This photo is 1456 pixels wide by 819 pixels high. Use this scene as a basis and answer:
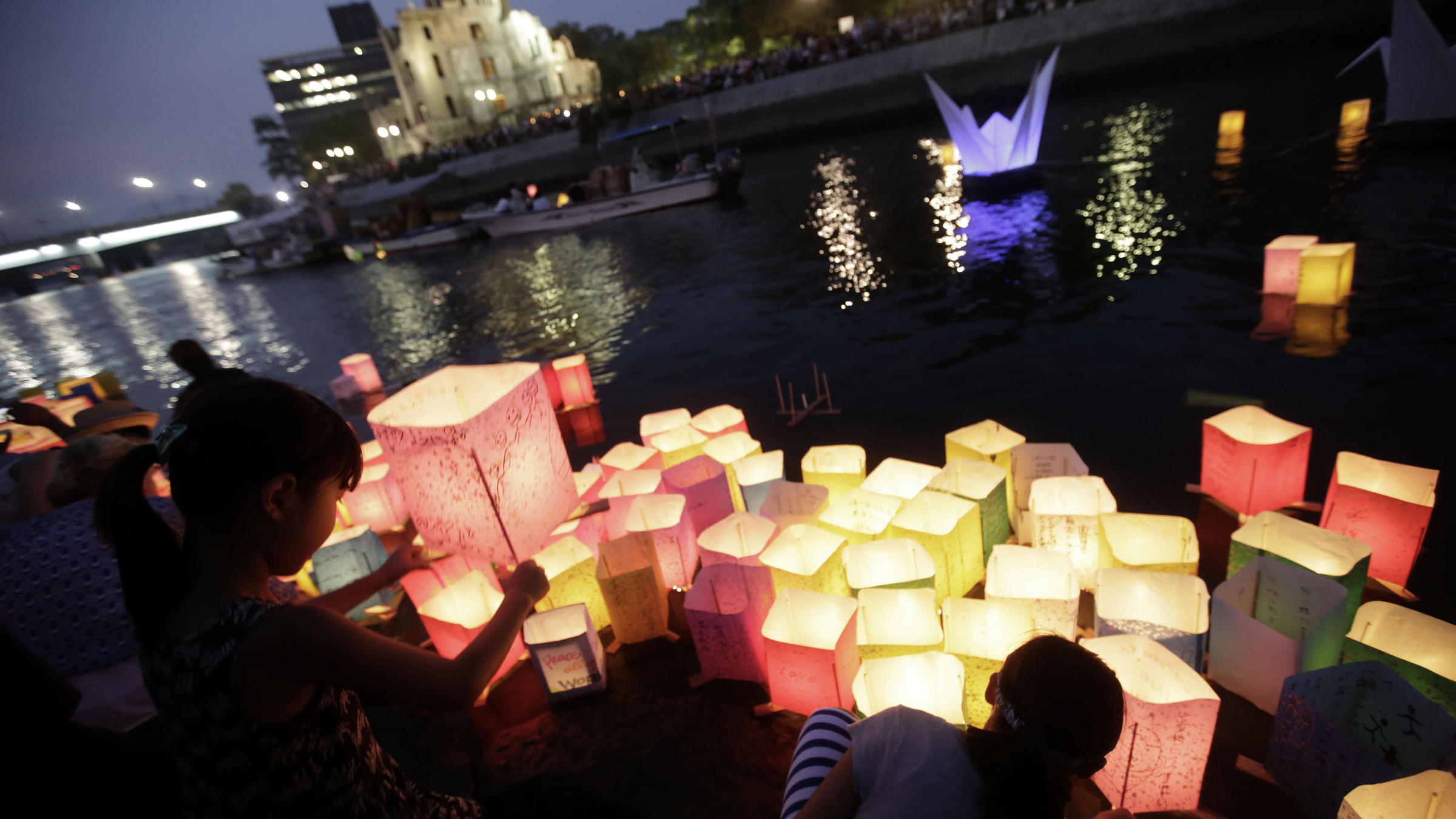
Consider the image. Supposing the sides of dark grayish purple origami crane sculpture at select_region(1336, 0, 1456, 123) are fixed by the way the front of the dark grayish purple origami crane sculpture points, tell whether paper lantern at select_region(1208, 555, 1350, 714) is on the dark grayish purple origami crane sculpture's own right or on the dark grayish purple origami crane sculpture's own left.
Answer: on the dark grayish purple origami crane sculpture's own left

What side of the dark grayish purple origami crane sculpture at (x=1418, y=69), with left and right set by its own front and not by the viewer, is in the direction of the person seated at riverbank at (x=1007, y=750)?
left

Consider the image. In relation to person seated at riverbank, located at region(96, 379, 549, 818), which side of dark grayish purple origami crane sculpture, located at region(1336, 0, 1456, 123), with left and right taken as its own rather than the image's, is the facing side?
left

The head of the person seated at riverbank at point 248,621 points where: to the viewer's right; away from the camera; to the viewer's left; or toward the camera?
to the viewer's right

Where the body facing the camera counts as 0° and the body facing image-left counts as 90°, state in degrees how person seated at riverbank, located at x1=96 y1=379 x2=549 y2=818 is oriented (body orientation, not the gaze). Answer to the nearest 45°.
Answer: approximately 225°

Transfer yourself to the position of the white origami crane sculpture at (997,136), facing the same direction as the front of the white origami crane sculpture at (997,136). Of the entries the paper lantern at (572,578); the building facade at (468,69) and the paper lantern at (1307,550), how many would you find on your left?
2

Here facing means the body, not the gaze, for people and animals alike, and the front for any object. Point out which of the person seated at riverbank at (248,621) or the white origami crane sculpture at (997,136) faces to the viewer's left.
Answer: the white origami crane sculpture

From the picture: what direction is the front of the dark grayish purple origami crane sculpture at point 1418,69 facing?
to the viewer's left

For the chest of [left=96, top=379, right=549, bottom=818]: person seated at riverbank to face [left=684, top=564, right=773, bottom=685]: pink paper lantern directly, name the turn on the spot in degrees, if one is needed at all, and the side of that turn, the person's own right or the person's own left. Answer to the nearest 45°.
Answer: approximately 45° to the person's own right

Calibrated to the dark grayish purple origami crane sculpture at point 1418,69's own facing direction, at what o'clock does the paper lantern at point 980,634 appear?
The paper lantern is roughly at 9 o'clock from the dark grayish purple origami crane sculpture.
